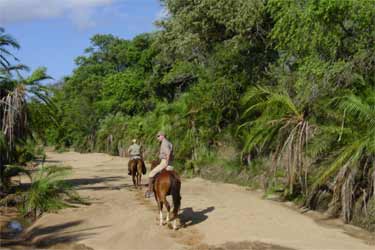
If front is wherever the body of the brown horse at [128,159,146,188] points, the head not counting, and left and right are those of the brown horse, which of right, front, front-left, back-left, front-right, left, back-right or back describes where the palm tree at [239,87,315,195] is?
back-right

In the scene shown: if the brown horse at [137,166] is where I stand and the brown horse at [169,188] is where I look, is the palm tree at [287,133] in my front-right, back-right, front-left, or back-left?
front-left

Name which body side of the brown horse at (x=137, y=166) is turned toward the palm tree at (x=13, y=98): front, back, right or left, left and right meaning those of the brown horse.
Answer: left

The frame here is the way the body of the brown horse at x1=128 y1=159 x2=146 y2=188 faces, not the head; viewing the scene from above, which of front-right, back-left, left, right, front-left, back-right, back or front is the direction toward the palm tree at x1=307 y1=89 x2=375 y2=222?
back-right

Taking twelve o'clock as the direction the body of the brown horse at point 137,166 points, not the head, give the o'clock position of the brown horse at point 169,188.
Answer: the brown horse at point 169,188 is roughly at 6 o'clock from the brown horse at point 137,166.

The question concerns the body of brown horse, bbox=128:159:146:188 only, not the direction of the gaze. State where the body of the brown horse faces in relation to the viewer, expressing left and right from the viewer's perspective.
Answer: facing away from the viewer
